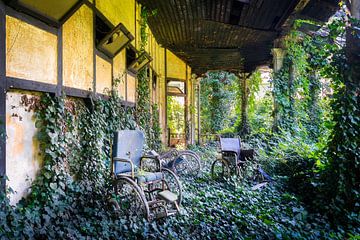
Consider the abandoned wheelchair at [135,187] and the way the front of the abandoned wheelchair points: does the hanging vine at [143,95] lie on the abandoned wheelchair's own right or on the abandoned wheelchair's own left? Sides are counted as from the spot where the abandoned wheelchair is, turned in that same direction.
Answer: on the abandoned wheelchair's own left

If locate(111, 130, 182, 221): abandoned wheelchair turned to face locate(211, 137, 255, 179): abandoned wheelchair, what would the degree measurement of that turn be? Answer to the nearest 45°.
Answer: approximately 90° to its left

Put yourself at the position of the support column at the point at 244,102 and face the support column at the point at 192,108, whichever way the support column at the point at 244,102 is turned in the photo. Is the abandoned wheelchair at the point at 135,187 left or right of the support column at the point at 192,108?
left

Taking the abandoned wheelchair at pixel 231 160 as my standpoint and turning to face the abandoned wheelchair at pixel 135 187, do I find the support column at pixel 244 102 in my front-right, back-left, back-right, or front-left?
back-right

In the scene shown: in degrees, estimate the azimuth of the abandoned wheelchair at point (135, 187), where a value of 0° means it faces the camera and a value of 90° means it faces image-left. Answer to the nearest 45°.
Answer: approximately 315°

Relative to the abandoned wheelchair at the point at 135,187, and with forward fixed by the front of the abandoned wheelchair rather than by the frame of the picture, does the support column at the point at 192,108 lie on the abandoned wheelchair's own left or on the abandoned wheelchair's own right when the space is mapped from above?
on the abandoned wheelchair's own left

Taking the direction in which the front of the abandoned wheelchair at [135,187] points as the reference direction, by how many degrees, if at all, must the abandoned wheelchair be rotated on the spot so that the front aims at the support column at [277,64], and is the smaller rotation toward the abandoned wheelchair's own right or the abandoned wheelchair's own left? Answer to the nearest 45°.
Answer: approximately 90° to the abandoned wheelchair's own left

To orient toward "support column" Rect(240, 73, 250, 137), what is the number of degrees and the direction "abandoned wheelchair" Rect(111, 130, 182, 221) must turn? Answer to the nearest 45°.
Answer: approximately 90° to its left
